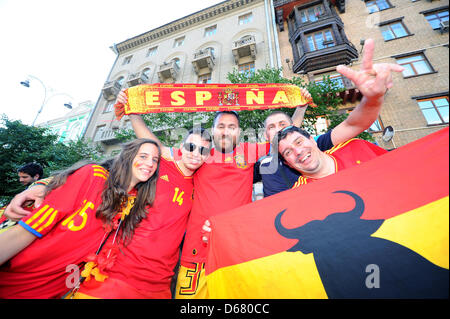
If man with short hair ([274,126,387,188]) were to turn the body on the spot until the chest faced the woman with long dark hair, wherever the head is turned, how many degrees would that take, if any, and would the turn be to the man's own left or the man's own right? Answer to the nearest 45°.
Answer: approximately 45° to the man's own right

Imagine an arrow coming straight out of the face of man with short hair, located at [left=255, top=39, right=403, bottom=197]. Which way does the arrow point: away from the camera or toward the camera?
toward the camera

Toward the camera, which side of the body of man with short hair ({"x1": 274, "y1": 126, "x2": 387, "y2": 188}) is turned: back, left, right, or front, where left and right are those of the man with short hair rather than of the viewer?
front

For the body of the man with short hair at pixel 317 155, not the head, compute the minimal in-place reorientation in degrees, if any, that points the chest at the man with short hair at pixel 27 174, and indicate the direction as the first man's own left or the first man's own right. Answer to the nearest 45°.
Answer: approximately 90° to the first man's own right

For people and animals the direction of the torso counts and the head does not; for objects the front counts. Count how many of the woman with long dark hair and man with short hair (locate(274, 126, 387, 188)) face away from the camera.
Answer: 0

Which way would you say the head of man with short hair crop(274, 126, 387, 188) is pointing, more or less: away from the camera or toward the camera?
toward the camera
